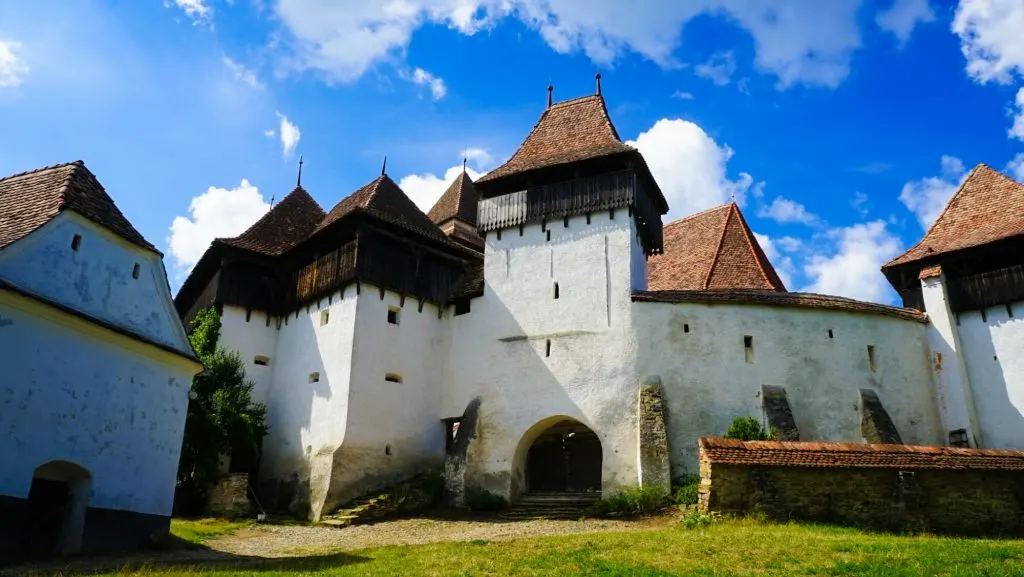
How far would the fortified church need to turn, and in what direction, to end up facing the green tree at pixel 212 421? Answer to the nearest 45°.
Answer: approximately 90° to its right

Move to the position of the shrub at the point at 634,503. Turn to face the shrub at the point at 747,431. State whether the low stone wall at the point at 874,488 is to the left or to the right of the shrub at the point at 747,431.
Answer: right

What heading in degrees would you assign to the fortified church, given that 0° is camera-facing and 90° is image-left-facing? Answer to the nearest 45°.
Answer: approximately 0°
